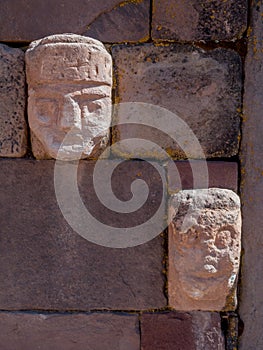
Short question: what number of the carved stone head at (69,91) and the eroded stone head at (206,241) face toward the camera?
2

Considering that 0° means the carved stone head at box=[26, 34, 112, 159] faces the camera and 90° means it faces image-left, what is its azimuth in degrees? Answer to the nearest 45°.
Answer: approximately 0°

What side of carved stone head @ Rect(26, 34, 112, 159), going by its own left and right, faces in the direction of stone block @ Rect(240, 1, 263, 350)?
left

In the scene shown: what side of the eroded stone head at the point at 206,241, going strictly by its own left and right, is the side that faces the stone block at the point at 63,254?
right
